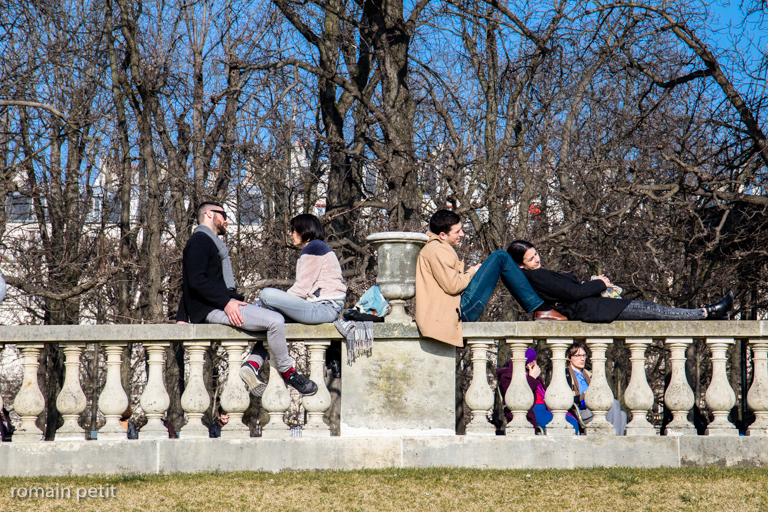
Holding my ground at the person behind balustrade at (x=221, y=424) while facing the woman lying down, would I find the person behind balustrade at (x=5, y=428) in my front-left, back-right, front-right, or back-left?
back-right

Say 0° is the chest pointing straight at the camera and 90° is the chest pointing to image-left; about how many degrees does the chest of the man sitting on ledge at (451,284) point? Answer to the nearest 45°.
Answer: approximately 270°

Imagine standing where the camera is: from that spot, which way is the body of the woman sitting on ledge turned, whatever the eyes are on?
to the viewer's left

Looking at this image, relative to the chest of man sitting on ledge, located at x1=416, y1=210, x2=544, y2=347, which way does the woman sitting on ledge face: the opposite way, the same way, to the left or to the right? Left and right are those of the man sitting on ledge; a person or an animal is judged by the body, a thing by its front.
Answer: the opposite way

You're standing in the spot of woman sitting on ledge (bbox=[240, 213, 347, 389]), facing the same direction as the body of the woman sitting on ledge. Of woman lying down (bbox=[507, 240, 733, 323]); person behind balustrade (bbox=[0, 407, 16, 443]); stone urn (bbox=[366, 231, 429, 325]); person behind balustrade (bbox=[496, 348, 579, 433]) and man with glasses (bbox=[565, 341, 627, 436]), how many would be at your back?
4

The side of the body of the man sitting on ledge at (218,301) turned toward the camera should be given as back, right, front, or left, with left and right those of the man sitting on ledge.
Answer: right

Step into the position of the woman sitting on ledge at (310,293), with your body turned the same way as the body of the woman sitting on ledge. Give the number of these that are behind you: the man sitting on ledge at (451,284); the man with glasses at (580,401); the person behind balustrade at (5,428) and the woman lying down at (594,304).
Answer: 3

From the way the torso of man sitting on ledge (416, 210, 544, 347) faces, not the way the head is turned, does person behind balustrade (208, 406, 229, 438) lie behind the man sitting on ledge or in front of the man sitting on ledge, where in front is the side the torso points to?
behind

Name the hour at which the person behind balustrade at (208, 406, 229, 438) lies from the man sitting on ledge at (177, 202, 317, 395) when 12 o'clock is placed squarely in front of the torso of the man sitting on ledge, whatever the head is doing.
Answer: The person behind balustrade is roughly at 9 o'clock from the man sitting on ledge.

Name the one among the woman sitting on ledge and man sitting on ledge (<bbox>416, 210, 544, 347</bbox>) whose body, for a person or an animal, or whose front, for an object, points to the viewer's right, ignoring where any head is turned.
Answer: the man sitting on ledge

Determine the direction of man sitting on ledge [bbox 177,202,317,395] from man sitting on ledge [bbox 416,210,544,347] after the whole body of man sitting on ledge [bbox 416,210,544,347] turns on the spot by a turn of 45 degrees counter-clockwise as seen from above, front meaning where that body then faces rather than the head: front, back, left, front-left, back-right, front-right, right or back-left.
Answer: back-left

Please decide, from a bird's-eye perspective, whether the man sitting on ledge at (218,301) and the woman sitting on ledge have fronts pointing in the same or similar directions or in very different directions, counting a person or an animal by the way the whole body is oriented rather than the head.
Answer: very different directions

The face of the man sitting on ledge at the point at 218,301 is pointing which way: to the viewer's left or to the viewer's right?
to the viewer's right

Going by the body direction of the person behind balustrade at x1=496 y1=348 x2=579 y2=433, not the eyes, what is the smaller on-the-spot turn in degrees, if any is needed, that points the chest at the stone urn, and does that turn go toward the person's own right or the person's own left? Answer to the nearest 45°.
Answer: approximately 90° to the person's own right
